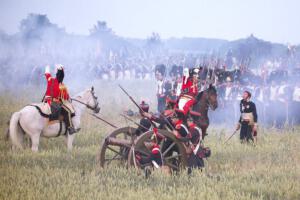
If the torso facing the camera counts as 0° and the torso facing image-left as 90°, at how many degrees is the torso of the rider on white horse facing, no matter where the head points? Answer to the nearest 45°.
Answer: approximately 270°

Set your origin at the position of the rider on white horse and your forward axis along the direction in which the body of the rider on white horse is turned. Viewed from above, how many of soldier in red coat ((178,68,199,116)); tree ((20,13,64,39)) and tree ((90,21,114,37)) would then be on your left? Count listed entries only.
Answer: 2

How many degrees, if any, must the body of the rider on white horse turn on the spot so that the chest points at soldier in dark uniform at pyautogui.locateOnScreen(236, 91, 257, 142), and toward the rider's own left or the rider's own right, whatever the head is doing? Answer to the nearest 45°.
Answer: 0° — they already face them

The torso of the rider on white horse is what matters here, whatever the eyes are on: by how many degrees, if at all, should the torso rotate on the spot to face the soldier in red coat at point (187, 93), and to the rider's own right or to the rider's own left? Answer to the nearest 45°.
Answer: approximately 45° to the rider's own right

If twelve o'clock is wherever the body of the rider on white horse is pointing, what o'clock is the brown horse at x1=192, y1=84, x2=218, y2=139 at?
The brown horse is roughly at 1 o'clock from the rider on white horse.

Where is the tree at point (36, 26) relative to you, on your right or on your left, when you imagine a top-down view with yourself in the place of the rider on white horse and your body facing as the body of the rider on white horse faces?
on your left

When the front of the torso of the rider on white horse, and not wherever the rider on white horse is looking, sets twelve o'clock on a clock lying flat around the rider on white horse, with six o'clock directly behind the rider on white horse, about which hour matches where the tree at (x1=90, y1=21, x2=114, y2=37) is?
The tree is roughly at 9 o'clock from the rider on white horse.
